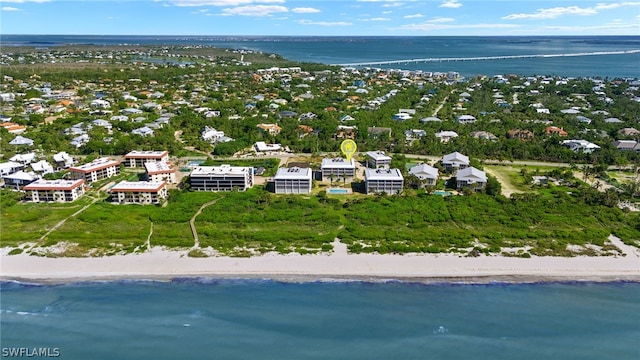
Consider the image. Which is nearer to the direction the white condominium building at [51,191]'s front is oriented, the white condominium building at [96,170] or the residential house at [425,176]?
the residential house

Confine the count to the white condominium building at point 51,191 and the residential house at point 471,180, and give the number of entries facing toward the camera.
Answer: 2

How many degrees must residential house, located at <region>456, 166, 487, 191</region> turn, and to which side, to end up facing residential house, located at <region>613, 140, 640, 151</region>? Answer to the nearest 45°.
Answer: approximately 135° to its left

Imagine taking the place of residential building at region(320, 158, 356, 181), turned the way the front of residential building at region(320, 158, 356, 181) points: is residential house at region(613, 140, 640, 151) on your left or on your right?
on your left

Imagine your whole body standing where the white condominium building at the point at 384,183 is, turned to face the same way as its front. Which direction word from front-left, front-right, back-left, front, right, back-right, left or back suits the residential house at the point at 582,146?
back-left

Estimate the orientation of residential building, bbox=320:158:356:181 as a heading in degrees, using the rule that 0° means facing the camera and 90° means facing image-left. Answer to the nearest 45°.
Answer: approximately 0°

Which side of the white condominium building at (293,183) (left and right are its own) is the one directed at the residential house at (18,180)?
right

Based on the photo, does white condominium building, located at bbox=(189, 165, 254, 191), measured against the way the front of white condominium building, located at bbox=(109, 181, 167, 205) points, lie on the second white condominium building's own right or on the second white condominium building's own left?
on the second white condominium building's own left

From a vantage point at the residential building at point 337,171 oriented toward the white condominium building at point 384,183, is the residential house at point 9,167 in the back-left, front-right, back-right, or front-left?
back-right

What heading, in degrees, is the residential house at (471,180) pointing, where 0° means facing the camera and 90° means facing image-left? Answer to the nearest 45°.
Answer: approximately 0°

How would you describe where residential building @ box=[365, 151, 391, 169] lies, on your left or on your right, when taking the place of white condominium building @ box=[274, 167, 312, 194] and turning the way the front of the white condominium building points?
on your left
